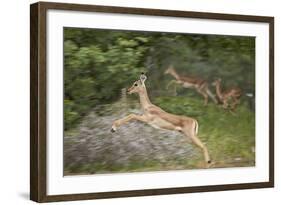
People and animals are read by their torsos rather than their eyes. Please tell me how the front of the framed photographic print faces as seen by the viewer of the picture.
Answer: facing the viewer and to the right of the viewer
